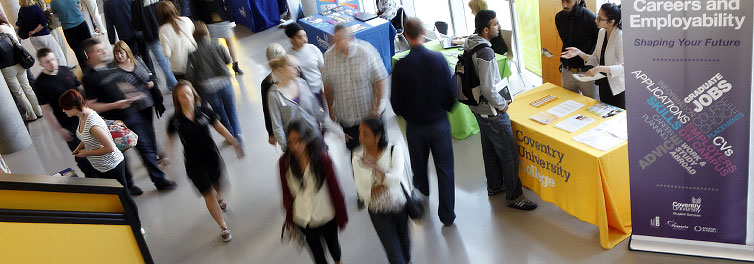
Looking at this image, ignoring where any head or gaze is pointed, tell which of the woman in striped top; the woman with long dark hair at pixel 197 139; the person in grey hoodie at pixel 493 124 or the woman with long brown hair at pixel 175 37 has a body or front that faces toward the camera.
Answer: the woman with long dark hair at pixel 197 139

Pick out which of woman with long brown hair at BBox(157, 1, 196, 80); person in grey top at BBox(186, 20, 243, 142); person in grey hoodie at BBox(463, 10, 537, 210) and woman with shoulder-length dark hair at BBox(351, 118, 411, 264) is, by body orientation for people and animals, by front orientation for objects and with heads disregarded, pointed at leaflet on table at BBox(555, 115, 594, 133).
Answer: person in grey hoodie at BBox(463, 10, 537, 210)

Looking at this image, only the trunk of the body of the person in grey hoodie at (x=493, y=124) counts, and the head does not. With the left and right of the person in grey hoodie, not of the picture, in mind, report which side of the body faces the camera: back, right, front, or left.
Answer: right

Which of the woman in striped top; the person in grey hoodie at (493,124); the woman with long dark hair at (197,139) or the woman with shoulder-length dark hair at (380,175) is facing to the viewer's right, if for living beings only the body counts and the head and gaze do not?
the person in grey hoodie

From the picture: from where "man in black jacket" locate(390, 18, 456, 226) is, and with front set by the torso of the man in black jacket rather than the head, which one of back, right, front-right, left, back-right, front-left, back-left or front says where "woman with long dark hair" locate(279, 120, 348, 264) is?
back-left

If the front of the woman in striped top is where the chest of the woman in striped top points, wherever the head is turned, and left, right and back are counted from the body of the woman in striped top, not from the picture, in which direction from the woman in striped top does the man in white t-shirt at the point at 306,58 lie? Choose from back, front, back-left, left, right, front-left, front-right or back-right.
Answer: back
